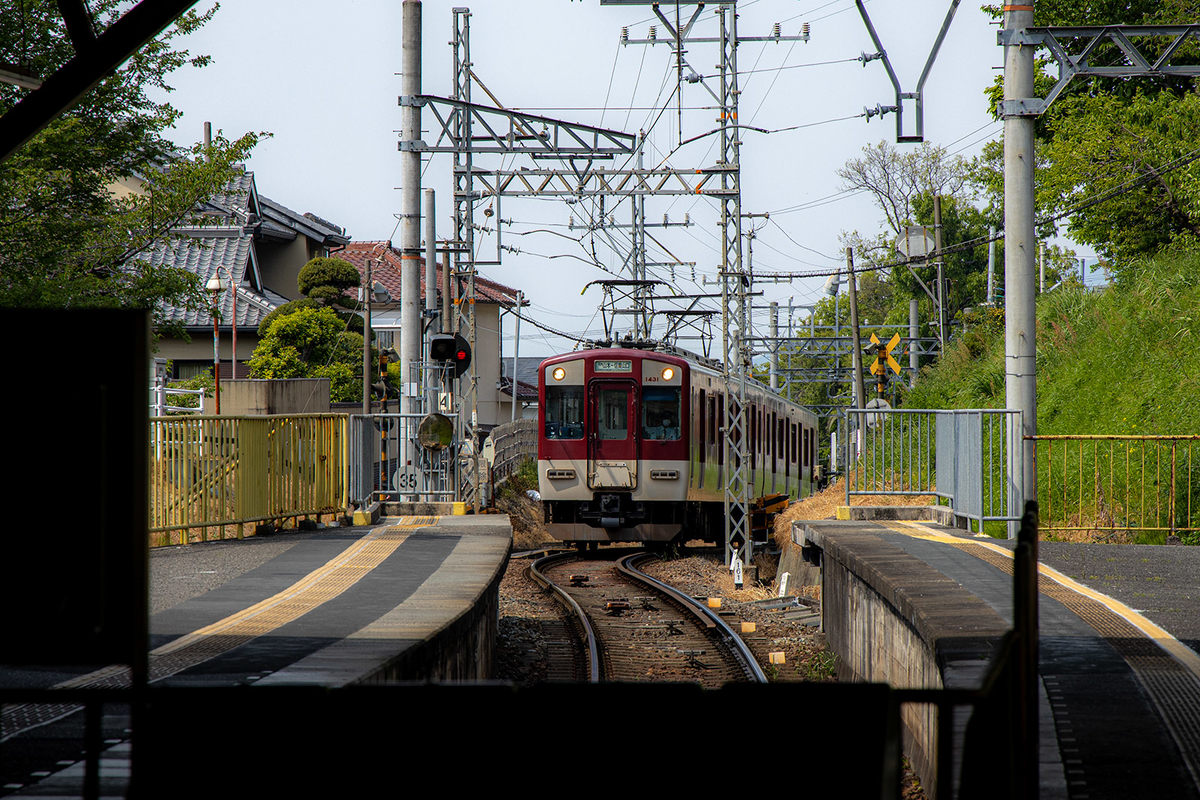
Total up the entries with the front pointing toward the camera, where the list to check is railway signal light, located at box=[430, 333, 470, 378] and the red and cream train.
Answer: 2

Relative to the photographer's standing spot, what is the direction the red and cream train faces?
facing the viewer

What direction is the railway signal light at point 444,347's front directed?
toward the camera

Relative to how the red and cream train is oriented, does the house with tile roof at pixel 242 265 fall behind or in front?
behind

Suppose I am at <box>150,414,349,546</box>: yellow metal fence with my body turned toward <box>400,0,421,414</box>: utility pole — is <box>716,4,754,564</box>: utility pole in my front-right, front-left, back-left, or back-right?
front-right

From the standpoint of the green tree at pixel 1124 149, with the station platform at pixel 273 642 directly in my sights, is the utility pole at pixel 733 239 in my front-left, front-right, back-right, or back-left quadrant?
front-right

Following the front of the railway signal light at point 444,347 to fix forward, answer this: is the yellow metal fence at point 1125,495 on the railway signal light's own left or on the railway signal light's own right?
on the railway signal light's own left

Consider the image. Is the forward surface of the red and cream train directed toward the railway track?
yes

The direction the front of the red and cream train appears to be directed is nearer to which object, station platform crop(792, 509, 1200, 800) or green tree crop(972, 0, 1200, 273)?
the station platform

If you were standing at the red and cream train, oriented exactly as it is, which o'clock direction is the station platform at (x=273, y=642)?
The station platform is roughly at 12 o'clock from the red and cream train.
